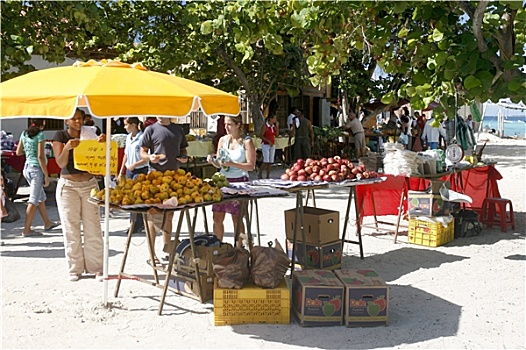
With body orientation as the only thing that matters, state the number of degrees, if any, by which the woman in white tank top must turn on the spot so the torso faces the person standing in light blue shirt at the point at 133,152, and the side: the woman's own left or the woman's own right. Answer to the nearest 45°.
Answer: approximately 90° to the woman's own right

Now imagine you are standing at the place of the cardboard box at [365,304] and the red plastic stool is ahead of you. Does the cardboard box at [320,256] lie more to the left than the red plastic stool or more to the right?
left

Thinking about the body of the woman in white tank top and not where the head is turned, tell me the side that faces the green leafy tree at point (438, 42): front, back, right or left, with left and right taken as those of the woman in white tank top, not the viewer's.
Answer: left

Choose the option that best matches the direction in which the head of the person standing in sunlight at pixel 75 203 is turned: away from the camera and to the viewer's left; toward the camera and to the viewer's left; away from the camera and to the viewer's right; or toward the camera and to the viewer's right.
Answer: toward the camera and to the viewer's right

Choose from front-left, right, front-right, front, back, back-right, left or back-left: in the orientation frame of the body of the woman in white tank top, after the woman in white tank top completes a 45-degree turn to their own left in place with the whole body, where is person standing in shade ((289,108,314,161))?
back

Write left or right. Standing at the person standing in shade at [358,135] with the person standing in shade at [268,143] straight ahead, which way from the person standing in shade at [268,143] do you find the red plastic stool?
left

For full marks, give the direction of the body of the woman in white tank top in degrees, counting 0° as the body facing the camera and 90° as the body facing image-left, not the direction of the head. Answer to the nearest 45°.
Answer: approximately 45°

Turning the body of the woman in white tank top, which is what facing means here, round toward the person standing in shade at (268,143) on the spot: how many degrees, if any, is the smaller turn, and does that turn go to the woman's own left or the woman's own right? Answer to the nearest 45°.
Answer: approximately 135° to the woman's own right

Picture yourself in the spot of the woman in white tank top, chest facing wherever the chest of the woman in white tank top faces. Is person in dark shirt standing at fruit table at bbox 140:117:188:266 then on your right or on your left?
on your right
